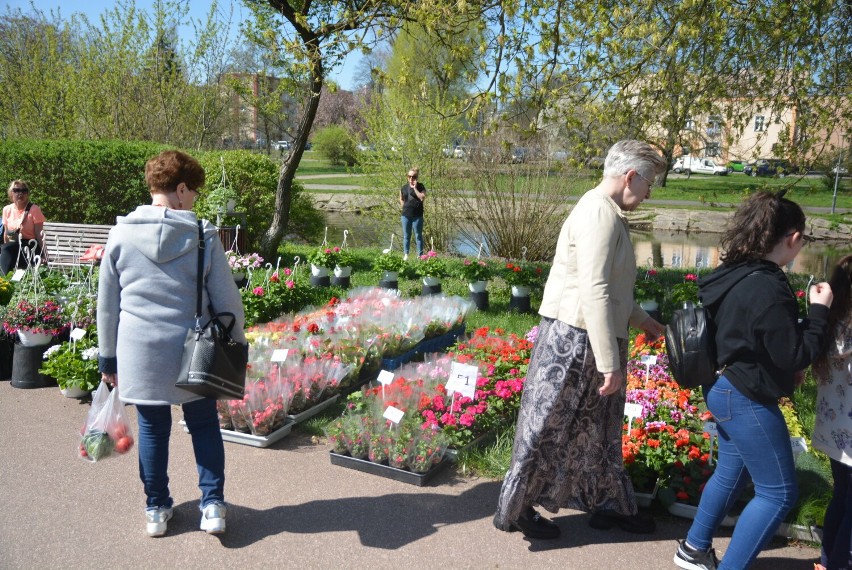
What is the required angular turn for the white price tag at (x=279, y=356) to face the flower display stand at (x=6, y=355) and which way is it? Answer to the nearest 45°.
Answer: approximately 135° to its right

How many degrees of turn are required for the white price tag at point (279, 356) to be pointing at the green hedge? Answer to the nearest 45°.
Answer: approximately 180°

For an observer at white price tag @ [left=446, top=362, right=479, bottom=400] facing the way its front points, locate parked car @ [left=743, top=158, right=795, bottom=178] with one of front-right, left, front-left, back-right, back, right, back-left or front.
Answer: back-left

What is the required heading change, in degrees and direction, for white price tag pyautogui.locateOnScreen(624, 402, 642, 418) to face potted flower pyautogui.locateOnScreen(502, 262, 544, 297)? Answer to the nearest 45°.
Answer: approximately 180°

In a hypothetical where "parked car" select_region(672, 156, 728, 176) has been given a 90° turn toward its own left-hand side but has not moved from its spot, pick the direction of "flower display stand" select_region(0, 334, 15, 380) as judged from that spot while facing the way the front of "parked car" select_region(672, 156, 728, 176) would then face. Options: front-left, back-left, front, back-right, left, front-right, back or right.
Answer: back

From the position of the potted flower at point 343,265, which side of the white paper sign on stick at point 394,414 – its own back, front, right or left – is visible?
back

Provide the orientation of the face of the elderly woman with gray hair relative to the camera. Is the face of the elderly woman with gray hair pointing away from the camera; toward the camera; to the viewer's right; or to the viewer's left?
to the viewer's right

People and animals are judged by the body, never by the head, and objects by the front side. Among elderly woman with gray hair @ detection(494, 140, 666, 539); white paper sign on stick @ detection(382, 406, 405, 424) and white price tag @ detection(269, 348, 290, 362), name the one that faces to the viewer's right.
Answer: the elderly woman with gray hair

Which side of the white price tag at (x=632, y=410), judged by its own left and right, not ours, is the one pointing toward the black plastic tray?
right

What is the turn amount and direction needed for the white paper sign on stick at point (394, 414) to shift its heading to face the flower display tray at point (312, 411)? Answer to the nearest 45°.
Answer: approximately 135° to its right

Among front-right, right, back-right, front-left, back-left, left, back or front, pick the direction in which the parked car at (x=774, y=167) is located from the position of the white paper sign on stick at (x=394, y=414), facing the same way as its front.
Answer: back-left
